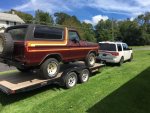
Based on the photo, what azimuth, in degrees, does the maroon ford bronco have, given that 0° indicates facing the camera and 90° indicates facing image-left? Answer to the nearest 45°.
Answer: approximately 225°

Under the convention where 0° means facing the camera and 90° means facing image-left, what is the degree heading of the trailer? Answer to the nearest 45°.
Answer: approximately 225°
